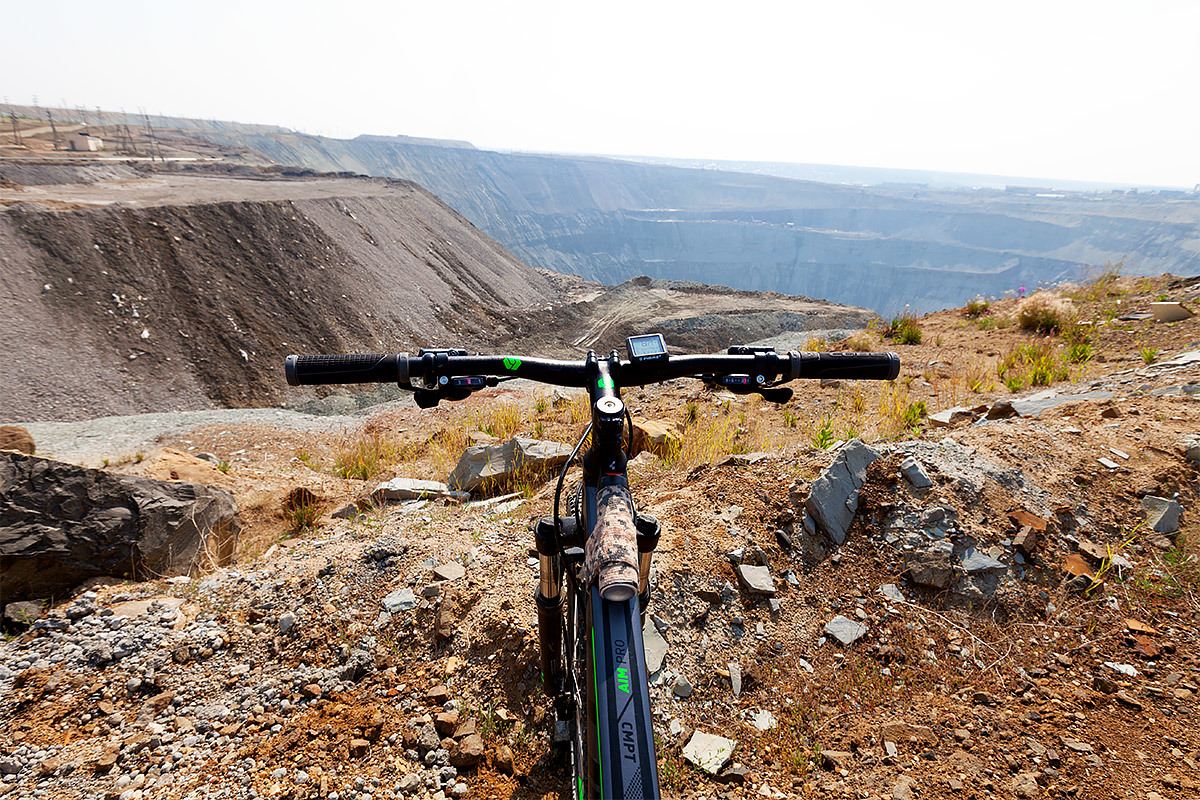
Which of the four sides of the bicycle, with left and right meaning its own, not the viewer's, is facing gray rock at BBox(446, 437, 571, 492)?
front

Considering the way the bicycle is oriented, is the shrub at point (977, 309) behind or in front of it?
in front

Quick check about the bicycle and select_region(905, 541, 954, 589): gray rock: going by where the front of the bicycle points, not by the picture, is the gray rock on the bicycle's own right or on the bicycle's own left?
on the bicycle's own right

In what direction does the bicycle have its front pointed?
away from the camera

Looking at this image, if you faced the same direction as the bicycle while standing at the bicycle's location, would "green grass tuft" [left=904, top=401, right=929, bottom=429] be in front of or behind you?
in front

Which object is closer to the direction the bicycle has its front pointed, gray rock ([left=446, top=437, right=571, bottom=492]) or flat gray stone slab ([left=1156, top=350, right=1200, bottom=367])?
the gray rock

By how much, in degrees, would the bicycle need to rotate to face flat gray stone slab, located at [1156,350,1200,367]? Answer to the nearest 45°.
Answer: approximately 45° to its right

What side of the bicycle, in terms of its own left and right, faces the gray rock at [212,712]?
left

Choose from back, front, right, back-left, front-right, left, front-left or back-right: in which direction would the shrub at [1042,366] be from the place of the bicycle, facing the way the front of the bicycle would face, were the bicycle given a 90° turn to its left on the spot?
back-right

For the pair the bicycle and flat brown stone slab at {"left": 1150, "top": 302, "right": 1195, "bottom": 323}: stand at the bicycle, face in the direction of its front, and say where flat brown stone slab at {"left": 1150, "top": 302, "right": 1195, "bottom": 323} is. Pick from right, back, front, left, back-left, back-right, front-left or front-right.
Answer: front-right
